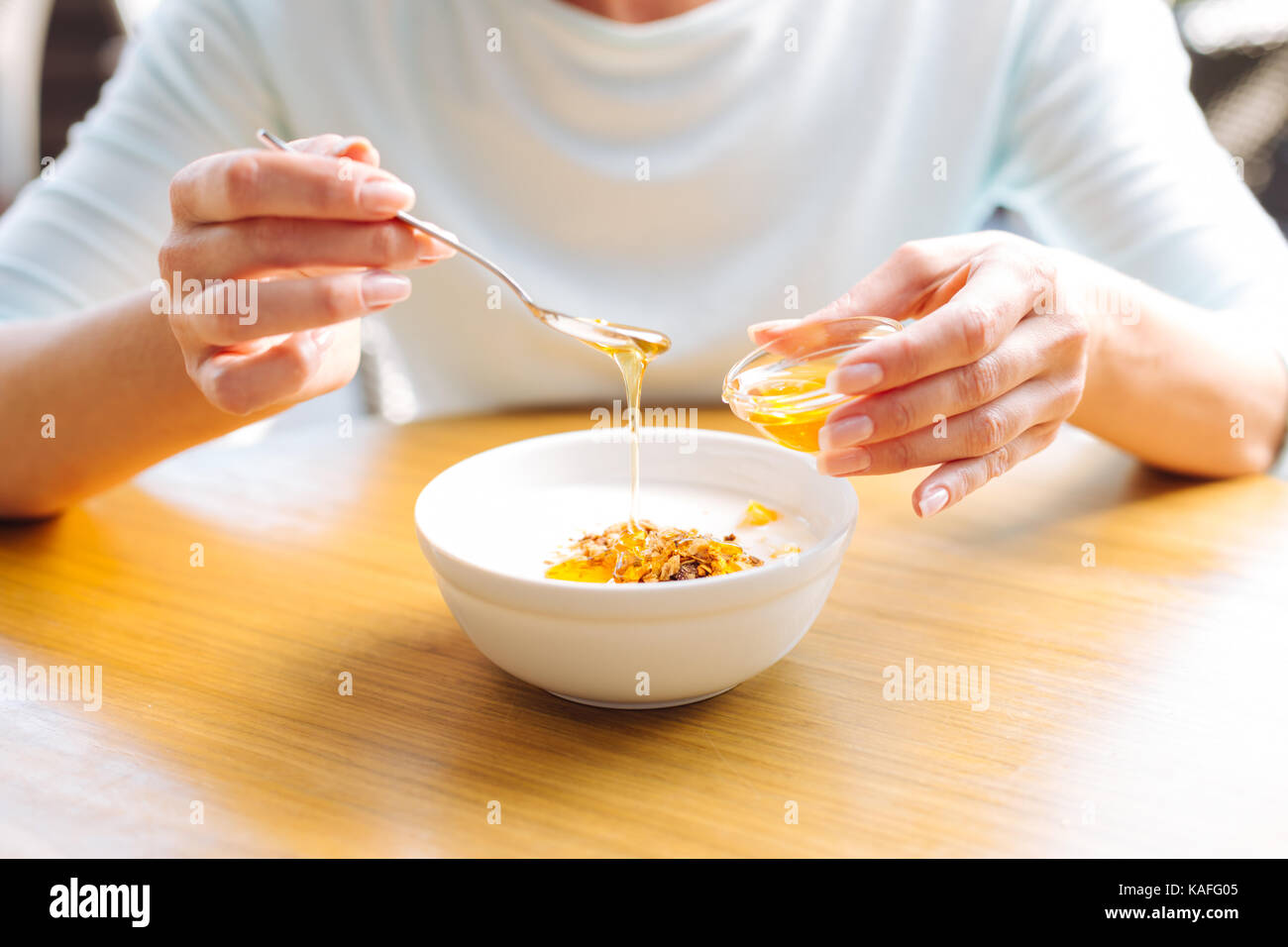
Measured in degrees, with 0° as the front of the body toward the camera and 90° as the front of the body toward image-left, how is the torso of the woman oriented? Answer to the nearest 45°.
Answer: approximately 0°

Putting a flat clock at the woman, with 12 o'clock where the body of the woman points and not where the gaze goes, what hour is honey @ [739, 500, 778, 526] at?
The honey is roughly at 12 o'clock from the woman.

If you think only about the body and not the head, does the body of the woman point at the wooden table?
yes

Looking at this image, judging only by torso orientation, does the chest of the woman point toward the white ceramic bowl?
yes
